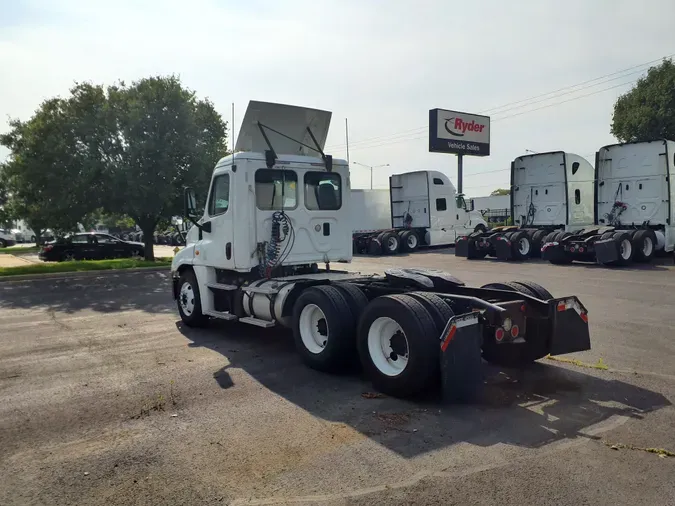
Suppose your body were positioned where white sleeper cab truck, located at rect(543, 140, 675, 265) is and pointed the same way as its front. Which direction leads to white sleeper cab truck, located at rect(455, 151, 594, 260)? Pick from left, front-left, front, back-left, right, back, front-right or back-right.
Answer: left

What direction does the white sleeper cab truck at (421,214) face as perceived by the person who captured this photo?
facing away from the viewer and to the right of the viewer

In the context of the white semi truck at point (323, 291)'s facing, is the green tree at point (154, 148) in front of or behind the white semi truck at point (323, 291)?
in front

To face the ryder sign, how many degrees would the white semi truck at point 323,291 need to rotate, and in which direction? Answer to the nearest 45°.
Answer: approximately 45° to its right

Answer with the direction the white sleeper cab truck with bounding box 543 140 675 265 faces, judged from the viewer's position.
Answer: facing away from the viewer and to the right of the viewer

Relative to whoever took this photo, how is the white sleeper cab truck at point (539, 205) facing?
facing away from the viewer and to the right of the viewer

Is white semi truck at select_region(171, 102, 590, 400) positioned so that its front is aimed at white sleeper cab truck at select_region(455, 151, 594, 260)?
no

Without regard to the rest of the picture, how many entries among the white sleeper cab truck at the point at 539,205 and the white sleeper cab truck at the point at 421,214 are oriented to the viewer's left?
0

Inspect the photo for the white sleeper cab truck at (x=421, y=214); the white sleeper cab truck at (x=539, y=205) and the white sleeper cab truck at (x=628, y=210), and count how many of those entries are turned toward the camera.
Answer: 0

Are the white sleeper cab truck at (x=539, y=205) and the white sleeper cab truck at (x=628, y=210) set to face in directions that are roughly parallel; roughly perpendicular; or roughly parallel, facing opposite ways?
roughly parallel

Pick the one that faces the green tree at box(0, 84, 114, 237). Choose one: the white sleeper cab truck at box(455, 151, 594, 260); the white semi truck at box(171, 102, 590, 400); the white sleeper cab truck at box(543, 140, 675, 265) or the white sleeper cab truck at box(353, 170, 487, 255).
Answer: the white semi truck

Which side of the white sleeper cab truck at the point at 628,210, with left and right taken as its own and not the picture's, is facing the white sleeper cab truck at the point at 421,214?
left

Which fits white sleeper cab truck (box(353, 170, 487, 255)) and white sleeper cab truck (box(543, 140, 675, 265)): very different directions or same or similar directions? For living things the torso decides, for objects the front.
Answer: same or similar directions

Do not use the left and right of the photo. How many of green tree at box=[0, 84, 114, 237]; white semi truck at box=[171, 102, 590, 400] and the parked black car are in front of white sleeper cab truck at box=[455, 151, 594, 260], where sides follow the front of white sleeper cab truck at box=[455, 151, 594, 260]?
0

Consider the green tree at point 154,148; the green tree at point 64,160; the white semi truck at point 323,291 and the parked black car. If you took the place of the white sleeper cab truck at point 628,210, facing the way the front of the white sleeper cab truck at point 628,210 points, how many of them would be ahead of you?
0

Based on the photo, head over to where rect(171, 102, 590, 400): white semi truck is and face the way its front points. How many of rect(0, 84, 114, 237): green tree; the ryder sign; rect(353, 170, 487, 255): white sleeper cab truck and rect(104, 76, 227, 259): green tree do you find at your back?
0

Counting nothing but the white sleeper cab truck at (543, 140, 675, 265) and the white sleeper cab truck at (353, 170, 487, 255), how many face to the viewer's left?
0
